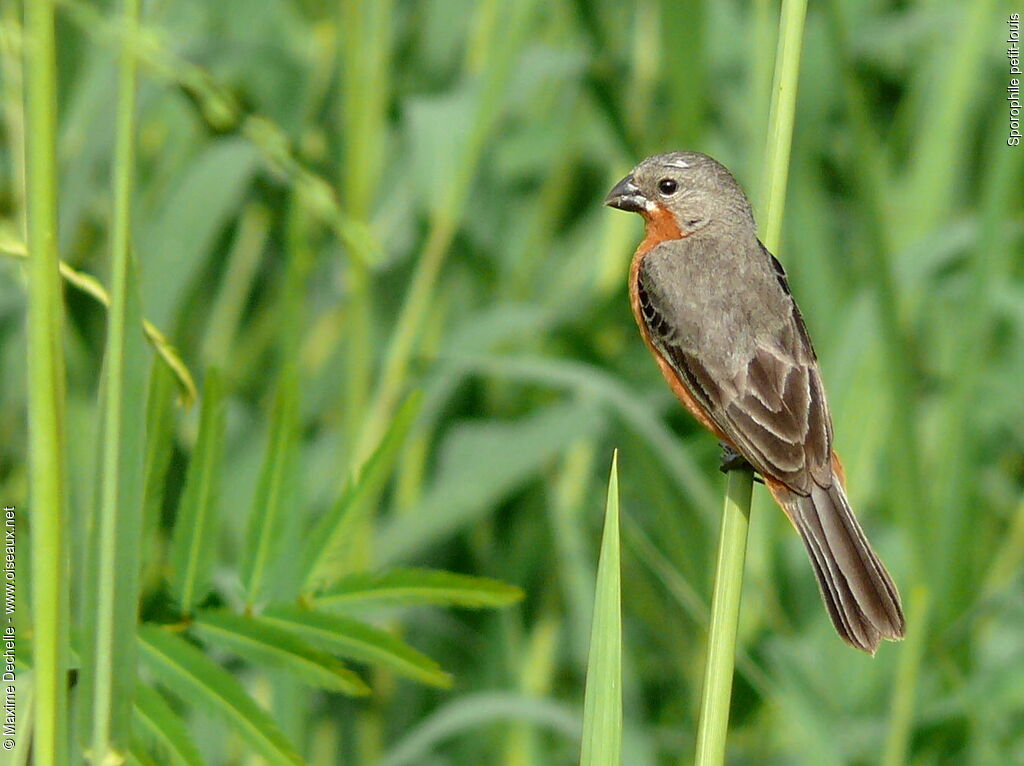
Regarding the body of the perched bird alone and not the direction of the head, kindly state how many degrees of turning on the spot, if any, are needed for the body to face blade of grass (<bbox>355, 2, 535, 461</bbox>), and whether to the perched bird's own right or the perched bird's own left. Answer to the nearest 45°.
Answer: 0° — it already faces it

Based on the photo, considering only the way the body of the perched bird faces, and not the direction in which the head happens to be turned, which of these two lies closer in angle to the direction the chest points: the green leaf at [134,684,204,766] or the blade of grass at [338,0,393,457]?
the blade of grass

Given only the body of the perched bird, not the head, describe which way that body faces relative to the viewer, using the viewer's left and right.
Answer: facing away from the viewer and to the left of the viewer

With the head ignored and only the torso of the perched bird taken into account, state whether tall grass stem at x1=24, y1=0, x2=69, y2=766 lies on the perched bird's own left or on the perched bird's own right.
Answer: on the perched bird's own left

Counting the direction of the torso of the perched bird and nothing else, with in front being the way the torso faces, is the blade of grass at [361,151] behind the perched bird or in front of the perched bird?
in front

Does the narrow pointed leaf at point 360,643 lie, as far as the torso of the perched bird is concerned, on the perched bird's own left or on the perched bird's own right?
on the perched bird's own left
